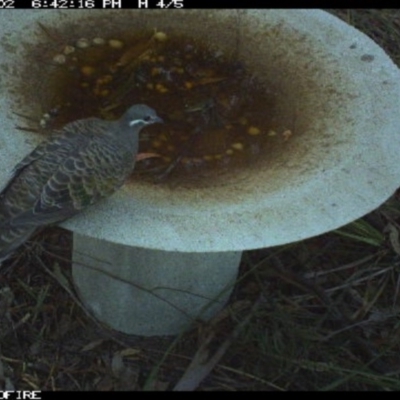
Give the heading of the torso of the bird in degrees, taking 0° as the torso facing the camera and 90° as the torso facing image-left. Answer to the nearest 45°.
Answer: approximately 225°
